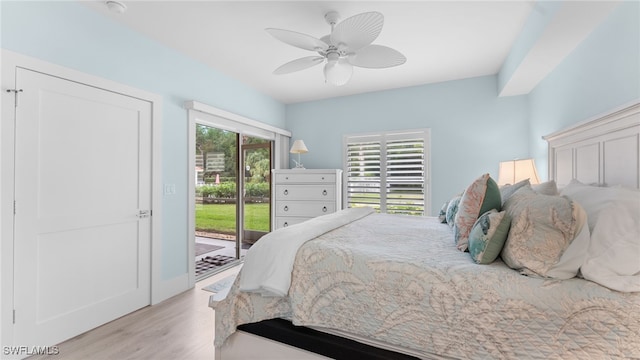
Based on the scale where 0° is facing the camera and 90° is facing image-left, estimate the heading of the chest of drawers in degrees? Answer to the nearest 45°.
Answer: approximately 0°

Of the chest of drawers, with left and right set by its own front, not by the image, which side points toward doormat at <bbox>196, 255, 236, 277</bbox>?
right

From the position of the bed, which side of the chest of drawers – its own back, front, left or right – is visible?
front

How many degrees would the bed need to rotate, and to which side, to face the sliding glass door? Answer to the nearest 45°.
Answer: approximately 45° to its right

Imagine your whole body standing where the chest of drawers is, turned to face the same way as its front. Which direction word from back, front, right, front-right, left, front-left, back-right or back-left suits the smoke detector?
front-right

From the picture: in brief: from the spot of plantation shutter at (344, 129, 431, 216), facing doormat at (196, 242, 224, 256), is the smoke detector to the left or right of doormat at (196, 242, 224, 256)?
left

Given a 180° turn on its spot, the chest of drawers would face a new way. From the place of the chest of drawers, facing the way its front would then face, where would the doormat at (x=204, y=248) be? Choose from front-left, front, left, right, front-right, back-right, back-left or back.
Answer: left

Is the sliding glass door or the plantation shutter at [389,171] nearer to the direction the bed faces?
the sliding glass door

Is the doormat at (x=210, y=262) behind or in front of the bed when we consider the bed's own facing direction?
in front

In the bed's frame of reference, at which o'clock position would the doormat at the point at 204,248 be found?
The doormat is roughly at 1 o'clock from the bed.

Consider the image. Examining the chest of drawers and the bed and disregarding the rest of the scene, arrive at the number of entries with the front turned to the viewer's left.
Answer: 1

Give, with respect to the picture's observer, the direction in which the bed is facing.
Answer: facing to the left of the viewer
